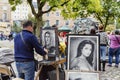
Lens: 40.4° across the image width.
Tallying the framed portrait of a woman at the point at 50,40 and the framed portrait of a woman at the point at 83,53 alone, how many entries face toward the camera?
2

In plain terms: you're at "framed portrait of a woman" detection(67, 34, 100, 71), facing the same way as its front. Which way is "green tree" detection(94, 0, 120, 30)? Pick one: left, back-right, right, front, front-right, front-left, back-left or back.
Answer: back

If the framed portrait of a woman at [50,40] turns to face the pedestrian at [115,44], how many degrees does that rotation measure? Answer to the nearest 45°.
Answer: approximately 135° to its left

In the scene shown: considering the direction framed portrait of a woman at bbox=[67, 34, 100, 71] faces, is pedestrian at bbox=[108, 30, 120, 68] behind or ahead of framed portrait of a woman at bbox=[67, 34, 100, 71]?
behind

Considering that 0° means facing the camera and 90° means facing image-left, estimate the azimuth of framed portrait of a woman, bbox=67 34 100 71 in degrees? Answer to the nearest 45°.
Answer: approximately 0°

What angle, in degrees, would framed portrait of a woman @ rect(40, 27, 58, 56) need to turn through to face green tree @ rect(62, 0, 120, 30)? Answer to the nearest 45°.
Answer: approximately 180°

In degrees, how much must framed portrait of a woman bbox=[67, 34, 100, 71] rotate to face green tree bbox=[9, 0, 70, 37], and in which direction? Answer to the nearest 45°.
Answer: approximately 180°

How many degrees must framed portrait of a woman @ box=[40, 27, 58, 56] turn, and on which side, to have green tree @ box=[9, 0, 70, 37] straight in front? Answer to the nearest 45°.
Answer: approximately 180°

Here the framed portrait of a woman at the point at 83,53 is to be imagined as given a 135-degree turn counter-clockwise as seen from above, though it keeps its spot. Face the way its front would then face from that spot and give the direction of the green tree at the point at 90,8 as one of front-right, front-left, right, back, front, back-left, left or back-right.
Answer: front-left

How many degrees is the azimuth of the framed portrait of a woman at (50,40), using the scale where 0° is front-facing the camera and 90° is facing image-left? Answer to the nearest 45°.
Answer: approximately 0°
